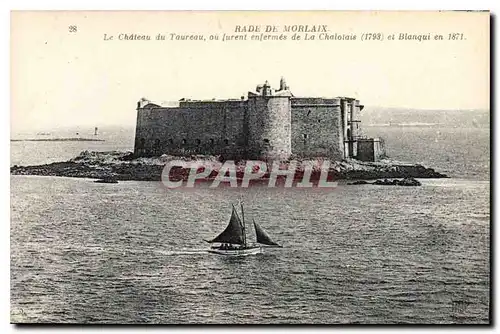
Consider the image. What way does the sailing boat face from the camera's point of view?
to the viewer's right
